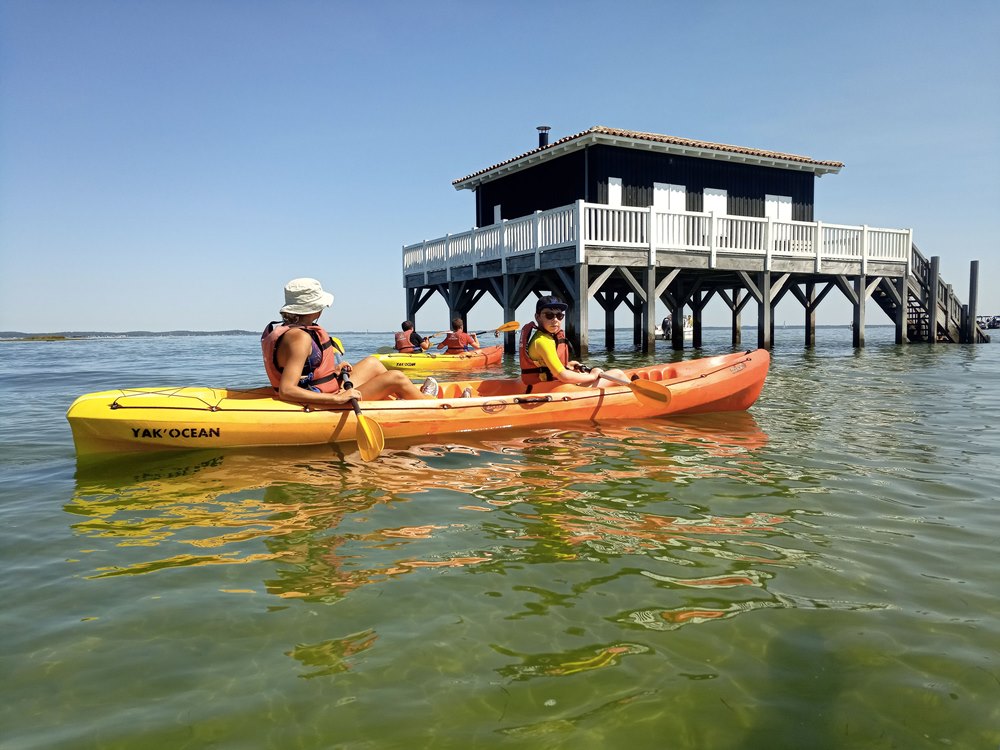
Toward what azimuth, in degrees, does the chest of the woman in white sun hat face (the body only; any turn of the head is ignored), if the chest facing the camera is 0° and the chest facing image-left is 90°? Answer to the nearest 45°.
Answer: approximately 270°

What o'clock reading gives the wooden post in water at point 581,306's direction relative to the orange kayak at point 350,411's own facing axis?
The wooden post in water is roughly at 10 o'clock from the orange kayak.

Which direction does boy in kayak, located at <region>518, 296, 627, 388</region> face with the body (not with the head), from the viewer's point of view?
to the viewer's right

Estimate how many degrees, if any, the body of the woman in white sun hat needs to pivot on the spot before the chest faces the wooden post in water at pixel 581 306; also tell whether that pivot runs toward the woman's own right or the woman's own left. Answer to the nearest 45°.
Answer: approximately 45° to the woman's own left

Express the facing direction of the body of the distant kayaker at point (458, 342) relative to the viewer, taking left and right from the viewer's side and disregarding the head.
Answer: facing away from the viewer and to the right of the viewer

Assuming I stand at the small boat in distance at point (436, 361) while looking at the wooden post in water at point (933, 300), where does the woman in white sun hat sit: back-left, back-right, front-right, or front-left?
back-right

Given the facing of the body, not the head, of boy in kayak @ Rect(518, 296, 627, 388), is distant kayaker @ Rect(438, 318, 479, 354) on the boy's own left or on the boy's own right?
on the boy's own left

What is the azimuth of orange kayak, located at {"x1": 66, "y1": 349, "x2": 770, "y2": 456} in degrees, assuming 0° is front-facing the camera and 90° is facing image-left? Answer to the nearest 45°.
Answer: approximately 270°

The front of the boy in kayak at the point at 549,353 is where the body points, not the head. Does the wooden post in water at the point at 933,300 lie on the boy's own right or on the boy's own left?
on the boy's own left

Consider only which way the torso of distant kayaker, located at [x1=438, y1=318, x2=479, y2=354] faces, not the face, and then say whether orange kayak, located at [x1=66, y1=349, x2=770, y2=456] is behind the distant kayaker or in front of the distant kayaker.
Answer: behind

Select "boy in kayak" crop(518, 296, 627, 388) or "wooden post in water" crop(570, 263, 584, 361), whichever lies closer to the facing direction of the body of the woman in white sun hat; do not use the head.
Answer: the boy in kayak

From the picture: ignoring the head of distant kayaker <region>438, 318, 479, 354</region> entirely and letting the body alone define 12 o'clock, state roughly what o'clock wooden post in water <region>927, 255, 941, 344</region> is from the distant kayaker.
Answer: The wooden post in water is roughly at 1 o'clock from the distant kayaker.
